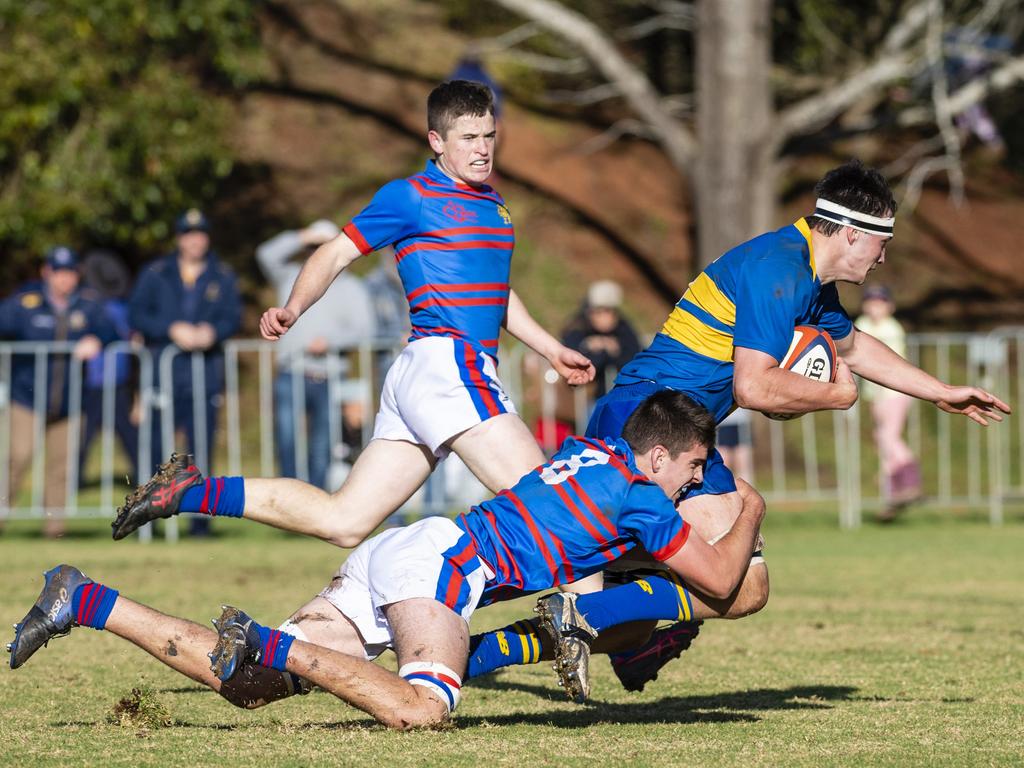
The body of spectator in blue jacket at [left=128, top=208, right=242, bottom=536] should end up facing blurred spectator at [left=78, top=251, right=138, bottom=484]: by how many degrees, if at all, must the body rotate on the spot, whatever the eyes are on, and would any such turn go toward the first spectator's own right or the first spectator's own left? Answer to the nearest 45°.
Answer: approximately 135° to the first spectator's own right

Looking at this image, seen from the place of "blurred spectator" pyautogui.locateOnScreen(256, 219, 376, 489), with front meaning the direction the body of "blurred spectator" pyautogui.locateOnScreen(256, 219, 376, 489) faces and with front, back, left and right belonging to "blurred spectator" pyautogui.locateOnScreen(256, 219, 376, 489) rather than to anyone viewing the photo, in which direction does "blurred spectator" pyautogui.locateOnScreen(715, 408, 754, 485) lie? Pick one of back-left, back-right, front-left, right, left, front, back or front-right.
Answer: left

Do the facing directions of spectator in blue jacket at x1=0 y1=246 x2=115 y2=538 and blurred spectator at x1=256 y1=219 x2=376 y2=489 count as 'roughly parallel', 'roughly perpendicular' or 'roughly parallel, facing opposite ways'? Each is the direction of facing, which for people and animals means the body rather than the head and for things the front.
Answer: roughly parallel

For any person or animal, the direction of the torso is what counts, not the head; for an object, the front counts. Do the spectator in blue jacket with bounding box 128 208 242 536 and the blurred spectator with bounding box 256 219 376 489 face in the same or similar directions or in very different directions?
same or similar directions

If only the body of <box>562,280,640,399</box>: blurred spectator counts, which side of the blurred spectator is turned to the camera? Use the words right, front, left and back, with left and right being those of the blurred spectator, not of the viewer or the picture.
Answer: front

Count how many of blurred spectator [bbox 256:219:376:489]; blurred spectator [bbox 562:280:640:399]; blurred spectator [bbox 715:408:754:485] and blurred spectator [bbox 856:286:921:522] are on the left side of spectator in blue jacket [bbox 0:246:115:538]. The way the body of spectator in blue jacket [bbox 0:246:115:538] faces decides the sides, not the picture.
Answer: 4

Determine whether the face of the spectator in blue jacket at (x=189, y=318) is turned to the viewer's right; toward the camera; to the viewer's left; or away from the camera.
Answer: toward the camera

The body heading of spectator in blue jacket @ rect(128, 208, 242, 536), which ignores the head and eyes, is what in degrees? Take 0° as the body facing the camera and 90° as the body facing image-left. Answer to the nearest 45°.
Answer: approximately 0°

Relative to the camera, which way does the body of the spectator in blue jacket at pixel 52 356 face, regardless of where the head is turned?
toward the camera

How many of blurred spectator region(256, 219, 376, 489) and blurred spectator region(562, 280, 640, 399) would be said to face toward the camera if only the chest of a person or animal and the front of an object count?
2

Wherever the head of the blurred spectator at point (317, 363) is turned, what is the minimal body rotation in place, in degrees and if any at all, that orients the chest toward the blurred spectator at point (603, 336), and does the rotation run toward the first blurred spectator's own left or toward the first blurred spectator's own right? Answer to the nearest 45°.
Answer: approximately 90° to the first blurred spectator's own left

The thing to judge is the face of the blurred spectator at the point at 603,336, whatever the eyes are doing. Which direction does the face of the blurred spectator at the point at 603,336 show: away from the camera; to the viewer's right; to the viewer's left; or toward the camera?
toward the camera

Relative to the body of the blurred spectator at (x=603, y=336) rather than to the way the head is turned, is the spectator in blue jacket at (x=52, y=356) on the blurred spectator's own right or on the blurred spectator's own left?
on the blurred spectator's own right

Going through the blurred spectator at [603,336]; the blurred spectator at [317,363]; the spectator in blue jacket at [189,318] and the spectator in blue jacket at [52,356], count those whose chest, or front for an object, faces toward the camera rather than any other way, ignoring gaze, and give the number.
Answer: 4
